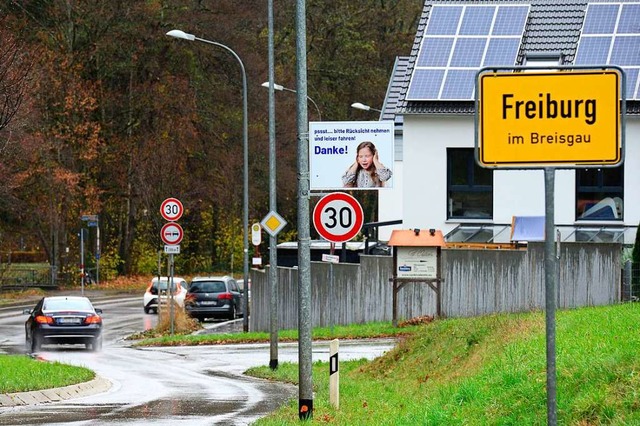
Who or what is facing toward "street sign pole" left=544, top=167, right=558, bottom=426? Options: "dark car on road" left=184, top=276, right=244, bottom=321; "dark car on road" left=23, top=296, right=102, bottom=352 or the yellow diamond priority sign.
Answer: the yellow diamond priority sign

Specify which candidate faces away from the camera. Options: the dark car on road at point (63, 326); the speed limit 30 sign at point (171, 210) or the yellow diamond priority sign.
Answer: the dark car on road

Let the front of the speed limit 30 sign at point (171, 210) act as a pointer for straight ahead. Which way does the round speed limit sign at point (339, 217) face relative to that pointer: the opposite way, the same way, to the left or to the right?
the same way

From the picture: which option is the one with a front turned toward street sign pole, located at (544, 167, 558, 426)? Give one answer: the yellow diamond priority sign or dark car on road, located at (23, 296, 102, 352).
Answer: the yellow diamond priority sign

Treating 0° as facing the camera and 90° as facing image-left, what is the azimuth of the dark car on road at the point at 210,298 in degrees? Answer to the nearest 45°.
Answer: approximately 180°

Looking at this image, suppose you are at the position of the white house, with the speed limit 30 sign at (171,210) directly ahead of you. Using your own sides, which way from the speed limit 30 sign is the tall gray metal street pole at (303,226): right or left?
left

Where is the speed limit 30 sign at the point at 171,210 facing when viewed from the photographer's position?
facing the viewer

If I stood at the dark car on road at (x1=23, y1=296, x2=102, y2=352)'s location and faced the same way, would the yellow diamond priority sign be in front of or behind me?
behind

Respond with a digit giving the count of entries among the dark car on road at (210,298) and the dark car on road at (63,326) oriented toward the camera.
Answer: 0

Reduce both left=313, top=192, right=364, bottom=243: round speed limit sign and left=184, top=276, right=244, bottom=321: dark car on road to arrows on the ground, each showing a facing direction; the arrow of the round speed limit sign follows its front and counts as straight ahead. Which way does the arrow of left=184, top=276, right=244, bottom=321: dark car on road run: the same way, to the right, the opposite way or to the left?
the opposite way

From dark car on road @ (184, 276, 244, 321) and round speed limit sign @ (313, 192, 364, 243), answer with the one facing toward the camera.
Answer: the round speed limit sign

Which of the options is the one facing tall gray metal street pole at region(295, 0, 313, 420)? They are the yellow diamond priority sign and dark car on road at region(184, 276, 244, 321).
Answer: the yellow diamond priority sign

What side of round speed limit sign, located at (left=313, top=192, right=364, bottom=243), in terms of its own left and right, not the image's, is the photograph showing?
front

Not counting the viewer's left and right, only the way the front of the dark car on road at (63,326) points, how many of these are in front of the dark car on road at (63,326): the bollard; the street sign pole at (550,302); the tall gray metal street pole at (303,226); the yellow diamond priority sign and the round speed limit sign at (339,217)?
0

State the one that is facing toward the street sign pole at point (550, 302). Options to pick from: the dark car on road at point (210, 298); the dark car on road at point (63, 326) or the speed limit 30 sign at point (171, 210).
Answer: the speed limit 30 sign

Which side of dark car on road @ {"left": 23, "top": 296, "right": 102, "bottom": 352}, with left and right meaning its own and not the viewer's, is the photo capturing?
back

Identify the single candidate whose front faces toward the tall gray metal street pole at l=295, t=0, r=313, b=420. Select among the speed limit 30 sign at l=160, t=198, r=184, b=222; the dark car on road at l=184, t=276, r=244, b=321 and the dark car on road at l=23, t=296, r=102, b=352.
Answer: the speed limit 30 sign

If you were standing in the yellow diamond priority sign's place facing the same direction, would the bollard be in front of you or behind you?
in front

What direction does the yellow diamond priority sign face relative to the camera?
toward the camera

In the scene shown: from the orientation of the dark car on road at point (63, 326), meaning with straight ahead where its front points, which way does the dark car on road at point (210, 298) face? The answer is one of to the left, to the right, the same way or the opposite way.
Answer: the same way
